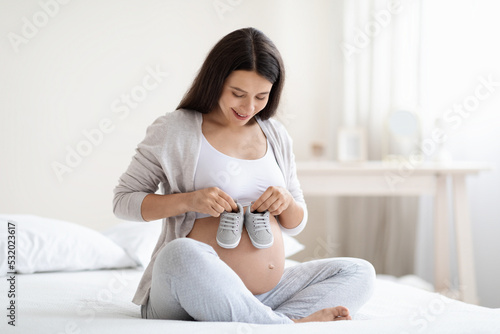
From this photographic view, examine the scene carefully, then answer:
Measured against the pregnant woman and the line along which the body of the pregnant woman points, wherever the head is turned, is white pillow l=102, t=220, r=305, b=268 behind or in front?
behind

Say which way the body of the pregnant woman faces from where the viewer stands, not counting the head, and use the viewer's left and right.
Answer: facing the viewer and to the right of the viewer

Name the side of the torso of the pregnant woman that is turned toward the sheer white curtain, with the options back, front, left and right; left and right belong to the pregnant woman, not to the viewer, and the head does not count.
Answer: left

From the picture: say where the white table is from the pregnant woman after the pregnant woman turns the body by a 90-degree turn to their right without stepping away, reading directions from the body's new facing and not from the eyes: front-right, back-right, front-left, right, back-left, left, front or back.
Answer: back
